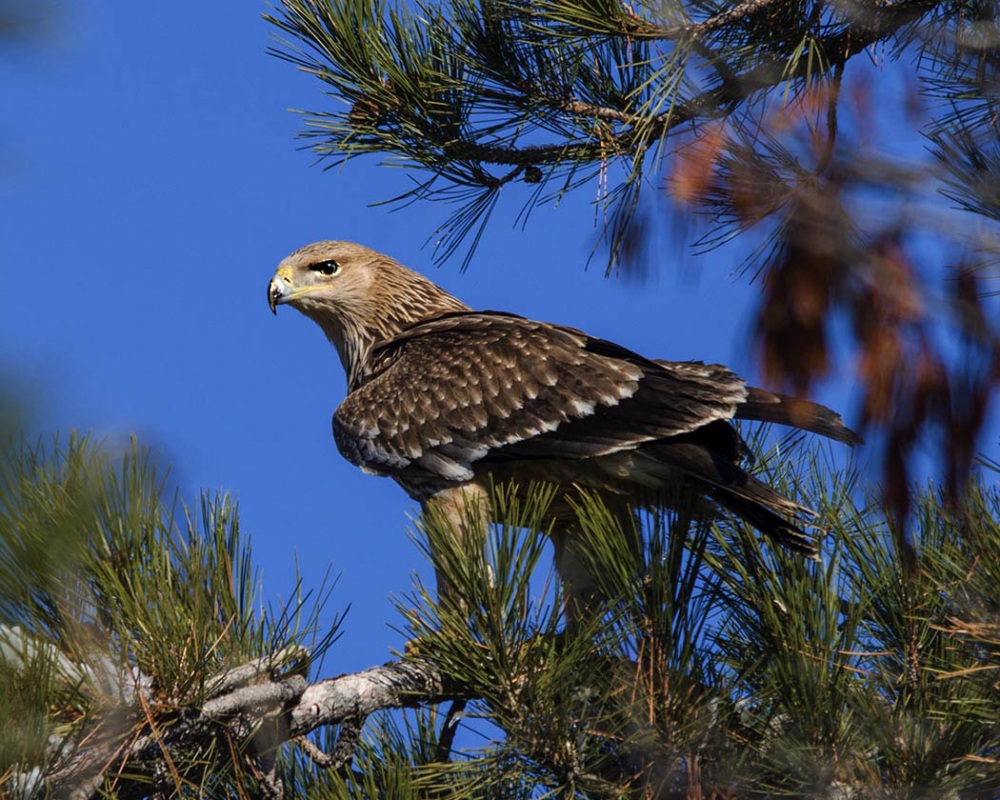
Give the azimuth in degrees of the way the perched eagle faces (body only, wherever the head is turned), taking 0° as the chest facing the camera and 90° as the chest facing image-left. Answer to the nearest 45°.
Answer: approximately 90°
